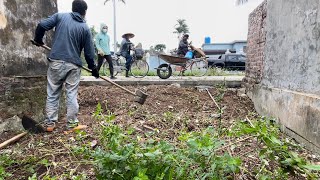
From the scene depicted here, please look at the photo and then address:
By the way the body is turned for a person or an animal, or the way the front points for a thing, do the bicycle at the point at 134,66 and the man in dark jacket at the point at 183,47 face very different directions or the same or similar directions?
same or similar directions

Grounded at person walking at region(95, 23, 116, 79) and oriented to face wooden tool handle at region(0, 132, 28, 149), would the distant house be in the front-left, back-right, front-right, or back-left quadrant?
back-left
